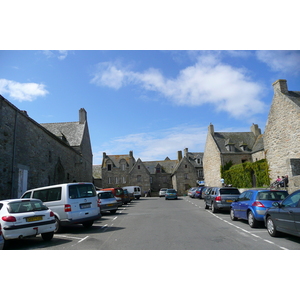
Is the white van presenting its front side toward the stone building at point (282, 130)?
no

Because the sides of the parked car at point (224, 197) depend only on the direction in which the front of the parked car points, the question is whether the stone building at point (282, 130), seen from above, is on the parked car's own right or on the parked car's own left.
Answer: on the parked car's own right

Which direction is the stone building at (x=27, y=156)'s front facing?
to the viewer's right

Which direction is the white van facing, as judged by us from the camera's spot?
facing away from the viewer and to the left of the viewer

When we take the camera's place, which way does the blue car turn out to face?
facing away from the viewer and to the left of the viewer

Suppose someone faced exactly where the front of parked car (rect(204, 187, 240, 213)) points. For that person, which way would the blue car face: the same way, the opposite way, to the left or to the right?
the same way

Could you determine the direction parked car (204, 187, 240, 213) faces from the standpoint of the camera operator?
facing away from the viewer and to the left of the viewer

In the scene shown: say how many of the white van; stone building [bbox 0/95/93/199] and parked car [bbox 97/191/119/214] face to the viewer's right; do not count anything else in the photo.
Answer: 1

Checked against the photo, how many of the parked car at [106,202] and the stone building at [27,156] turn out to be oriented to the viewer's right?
1

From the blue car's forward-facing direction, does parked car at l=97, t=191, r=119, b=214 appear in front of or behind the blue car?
in front

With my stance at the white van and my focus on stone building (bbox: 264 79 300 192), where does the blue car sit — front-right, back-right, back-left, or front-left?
front-right

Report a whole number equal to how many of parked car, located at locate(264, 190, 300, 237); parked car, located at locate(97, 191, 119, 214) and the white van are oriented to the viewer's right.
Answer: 0

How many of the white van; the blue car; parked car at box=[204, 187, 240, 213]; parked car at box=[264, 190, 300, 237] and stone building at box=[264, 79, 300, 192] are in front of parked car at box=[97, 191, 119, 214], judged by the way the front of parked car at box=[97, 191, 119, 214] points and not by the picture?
0

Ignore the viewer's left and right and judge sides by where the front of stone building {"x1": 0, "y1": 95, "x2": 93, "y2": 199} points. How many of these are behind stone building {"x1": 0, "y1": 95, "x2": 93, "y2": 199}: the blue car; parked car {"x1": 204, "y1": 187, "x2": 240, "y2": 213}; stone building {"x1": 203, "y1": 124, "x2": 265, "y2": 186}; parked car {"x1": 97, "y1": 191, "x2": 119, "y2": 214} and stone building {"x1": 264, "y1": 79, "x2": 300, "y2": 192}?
0

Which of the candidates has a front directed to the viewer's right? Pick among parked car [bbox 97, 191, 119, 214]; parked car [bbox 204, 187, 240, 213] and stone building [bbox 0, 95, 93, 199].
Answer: the stone building

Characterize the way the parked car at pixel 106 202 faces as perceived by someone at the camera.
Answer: facing away from the viewer and to the left of the viewer

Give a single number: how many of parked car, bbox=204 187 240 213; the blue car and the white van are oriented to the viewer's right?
0

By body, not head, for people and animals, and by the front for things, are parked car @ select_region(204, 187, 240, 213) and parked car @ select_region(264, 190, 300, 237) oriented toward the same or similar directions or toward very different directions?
same or similar directions
